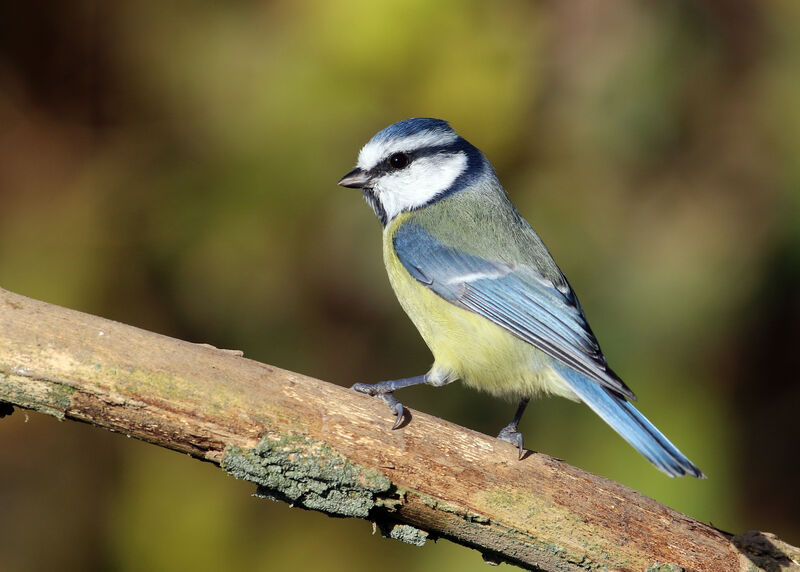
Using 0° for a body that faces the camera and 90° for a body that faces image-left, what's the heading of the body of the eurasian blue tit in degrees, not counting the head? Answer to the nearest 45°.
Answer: approximately 90°
